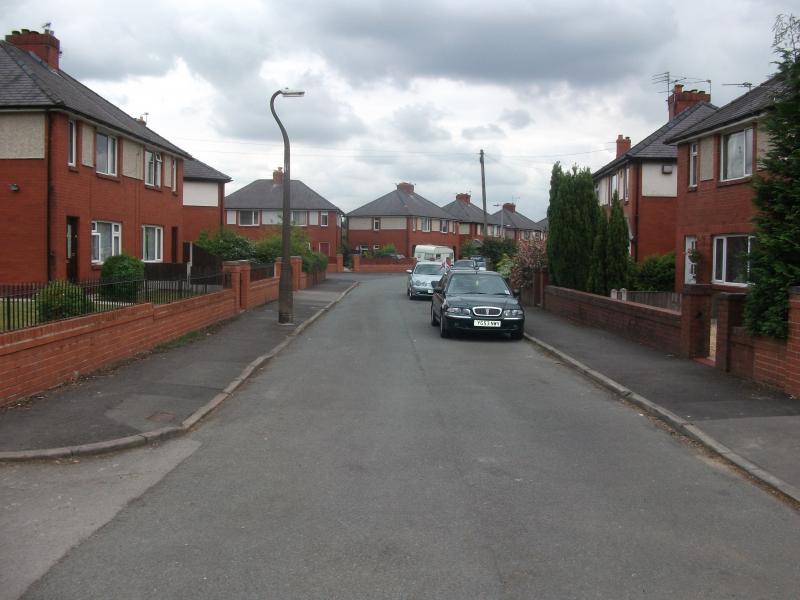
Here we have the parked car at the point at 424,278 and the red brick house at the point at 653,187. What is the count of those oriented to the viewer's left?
1

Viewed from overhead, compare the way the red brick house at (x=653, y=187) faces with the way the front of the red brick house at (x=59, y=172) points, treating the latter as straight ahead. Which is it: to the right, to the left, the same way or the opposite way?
the opposite way

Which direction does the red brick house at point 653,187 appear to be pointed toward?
to the viewer's left

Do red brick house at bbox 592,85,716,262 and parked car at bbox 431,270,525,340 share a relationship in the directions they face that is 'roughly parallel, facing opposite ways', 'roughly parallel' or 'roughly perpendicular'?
roughly perpendicular

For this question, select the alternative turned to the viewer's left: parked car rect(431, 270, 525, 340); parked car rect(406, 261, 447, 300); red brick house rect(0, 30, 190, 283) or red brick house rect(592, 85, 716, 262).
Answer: red brick house rect(592, 85, 716, 262)

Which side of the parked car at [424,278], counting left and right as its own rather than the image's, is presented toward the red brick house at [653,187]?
left

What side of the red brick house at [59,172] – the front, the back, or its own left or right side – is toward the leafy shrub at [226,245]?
left

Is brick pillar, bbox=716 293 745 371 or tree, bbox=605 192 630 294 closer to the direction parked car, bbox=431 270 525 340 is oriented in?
the brick pillar

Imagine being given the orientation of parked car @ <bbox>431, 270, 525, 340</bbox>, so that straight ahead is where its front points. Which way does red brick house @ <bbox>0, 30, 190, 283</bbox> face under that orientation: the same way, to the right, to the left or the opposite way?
to the left

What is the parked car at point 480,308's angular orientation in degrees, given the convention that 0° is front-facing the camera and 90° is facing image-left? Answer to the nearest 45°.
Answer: approximately 0°

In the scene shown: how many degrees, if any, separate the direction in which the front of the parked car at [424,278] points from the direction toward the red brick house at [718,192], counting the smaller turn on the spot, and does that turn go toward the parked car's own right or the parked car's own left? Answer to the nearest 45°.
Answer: approximately 45° to the parked car's own left

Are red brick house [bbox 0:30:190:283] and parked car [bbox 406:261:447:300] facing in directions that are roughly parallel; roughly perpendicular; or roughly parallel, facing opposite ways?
roughly perpendicular
